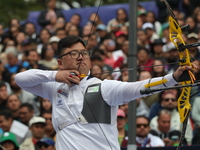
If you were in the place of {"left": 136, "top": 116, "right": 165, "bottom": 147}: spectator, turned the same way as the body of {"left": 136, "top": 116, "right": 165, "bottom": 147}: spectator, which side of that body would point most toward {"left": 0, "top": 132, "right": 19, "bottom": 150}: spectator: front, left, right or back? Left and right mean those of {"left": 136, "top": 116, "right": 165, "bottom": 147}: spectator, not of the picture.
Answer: right

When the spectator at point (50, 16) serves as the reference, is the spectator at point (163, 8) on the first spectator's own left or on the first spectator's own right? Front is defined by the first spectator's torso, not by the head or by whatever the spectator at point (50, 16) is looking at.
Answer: on the first spectator's own left

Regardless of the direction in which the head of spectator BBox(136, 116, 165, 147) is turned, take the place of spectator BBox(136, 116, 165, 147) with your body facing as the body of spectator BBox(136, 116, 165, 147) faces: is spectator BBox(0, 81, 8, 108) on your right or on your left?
on your right

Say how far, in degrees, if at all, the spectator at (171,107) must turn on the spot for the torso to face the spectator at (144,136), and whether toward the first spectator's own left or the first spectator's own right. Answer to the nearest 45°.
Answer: approximately 45° to the first spectator's own right

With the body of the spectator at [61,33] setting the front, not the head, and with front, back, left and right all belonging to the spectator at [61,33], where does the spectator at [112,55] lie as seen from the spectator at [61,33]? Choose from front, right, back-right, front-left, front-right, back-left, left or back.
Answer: front-left

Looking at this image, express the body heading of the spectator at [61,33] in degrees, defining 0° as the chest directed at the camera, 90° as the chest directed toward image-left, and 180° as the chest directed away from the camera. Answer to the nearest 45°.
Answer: approximately 0°
